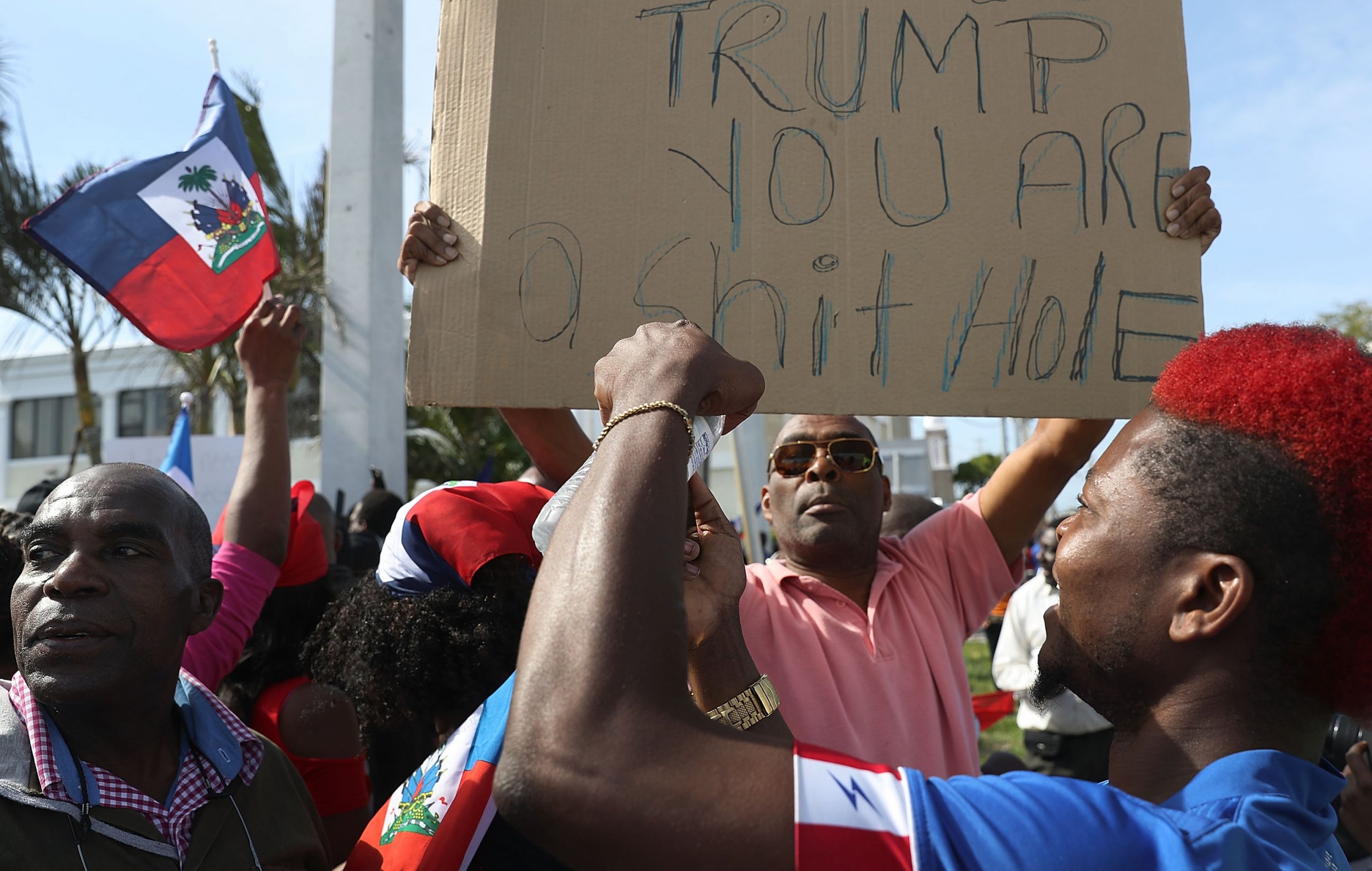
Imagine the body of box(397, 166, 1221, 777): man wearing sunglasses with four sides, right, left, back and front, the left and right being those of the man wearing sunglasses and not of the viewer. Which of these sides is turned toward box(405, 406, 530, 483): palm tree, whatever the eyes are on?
back

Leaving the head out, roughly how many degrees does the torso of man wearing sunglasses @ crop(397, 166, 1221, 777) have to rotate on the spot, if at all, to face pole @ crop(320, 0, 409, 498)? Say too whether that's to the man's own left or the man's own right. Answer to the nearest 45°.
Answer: approximately 135° to the man's own right

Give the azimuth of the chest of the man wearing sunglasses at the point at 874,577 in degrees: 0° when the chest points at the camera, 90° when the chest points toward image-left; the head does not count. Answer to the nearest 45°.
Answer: approximately 0°

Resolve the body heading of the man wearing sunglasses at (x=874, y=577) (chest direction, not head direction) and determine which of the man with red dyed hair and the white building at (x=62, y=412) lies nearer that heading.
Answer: the man with red dyed hair

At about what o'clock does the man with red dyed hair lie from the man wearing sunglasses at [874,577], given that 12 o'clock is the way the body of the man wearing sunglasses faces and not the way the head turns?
The man with red dyed hair is roughly at 12 o'clock from the man wearing sunglasses.

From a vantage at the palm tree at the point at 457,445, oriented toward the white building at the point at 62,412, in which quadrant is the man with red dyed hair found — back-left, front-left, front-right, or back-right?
back-left

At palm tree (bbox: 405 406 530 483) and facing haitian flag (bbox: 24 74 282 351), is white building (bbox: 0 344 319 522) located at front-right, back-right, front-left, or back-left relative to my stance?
back-right

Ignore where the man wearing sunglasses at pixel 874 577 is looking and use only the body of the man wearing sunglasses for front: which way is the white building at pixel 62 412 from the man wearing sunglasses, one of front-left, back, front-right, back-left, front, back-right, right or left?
back-right
